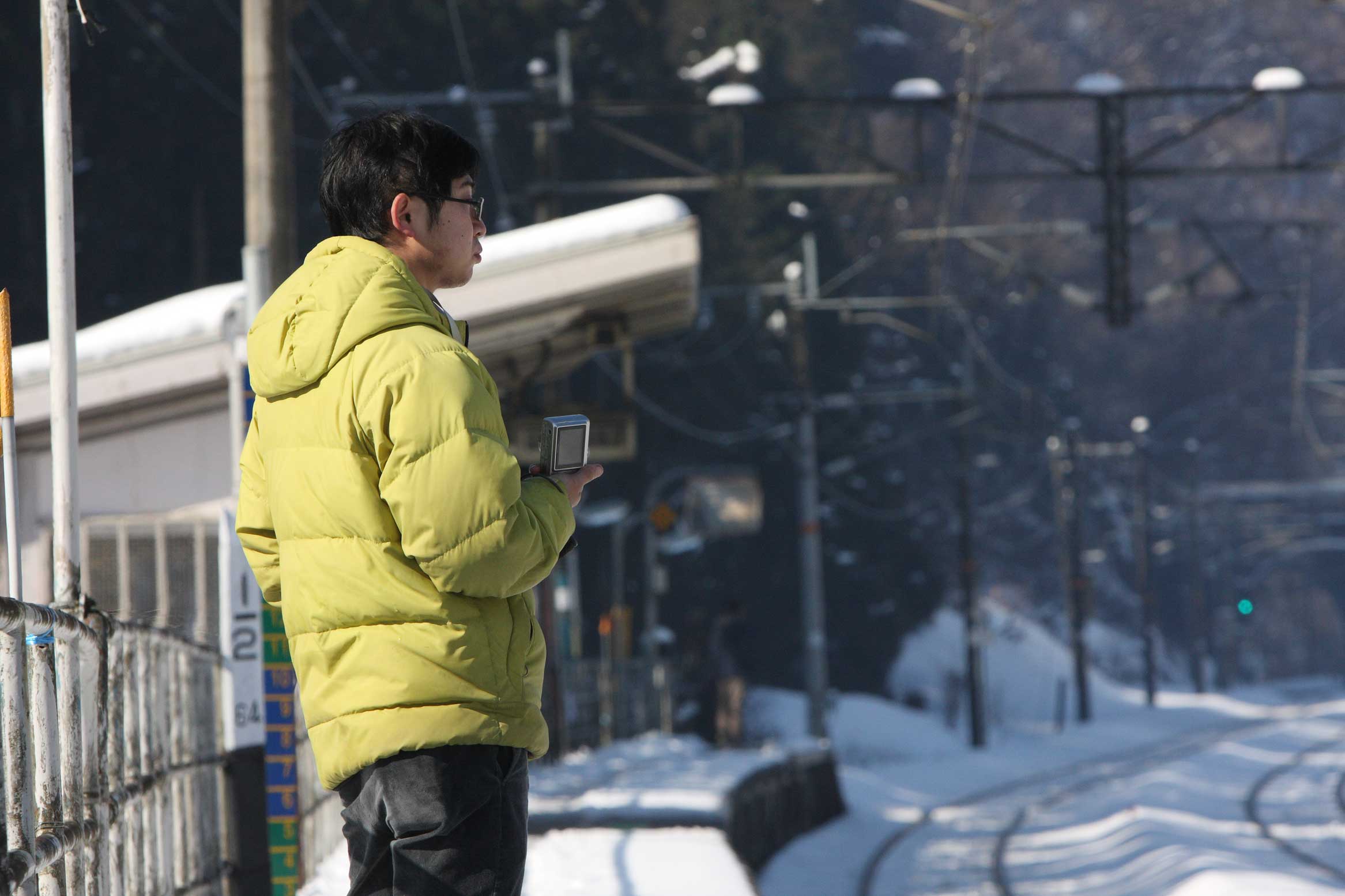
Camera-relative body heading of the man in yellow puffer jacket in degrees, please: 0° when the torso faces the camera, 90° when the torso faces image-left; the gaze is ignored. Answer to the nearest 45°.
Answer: approximately 225°

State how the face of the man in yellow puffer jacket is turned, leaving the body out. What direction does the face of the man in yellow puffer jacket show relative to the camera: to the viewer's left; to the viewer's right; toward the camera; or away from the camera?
to the viewer's right

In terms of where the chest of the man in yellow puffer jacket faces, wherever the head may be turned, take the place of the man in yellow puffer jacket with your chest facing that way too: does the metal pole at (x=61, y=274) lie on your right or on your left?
on your left

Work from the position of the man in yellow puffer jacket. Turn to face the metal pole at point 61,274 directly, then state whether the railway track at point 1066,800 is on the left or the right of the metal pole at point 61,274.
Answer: right

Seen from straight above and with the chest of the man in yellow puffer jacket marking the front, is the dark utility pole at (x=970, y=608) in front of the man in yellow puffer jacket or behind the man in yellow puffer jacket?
in front

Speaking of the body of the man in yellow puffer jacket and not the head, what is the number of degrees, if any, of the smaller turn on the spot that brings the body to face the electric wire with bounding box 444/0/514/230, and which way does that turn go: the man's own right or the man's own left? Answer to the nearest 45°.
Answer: approximately 45° to the man's own left
